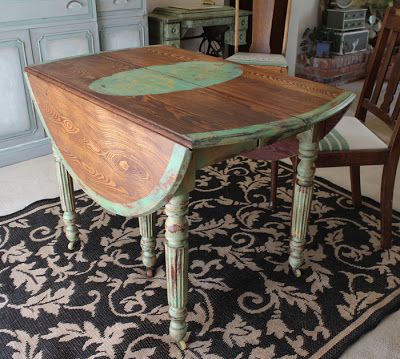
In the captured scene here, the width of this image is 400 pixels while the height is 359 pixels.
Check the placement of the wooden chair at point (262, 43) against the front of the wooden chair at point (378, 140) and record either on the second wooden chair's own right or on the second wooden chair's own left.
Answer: on the second wooden chair's own right

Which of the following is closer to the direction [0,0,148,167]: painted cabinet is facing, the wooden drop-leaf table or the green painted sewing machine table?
the wooden drop-leaf table

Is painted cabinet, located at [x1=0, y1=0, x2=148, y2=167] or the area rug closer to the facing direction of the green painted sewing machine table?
the area rug

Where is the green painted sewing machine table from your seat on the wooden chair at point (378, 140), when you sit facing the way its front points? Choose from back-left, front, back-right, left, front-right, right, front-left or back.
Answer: right

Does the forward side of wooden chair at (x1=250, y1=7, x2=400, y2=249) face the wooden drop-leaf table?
yes

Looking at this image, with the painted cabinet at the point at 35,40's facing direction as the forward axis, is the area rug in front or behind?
in front

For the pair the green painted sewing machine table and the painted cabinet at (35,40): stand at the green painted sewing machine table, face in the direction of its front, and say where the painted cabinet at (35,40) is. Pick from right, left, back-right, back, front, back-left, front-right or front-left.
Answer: front-right

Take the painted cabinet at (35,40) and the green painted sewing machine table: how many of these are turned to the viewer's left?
0

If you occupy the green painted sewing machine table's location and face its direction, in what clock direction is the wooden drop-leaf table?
The wooden drop-leaf table is roughly at 12 o'clock from the green painted sewing machine table.

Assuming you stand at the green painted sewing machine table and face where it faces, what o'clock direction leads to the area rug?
The area rug is roughly at 12 o'clock from the green painted sewing machine table.

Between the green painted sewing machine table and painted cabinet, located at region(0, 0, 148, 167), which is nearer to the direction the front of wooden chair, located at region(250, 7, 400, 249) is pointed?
the painted cabinet

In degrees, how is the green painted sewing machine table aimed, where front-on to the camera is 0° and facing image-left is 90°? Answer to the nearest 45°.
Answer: approximately 0°

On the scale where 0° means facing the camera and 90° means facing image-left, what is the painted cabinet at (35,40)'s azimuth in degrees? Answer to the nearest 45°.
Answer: approximately 315°

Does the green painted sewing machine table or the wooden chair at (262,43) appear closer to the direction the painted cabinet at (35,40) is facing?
the wooden chair
